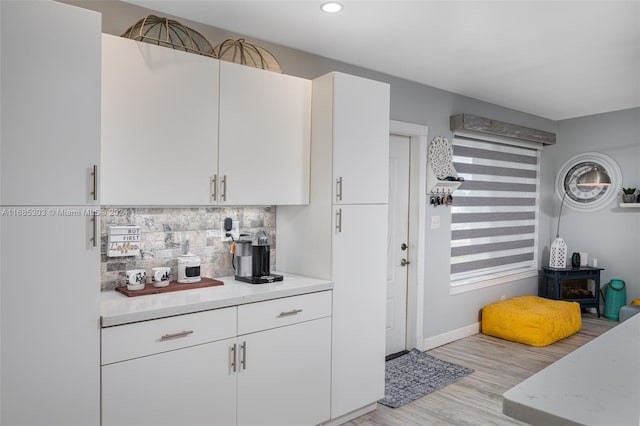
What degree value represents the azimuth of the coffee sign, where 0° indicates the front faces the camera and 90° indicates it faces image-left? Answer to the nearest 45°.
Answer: approximately 0°

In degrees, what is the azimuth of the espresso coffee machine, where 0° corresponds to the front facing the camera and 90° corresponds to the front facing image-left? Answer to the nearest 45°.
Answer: approximately 315°

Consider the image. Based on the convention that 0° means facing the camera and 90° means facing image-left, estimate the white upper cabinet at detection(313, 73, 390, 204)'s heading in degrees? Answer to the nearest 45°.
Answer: approximately 315°

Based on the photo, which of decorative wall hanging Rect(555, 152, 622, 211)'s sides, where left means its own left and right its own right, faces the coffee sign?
front

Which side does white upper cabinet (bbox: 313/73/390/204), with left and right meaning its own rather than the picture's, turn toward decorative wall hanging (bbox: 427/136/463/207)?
left

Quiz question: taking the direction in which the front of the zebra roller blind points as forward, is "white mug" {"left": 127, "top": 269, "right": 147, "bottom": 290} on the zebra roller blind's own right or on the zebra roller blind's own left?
on the zebra roller blind's own right

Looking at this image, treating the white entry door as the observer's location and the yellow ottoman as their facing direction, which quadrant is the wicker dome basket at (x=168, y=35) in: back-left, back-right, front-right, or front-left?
back-right

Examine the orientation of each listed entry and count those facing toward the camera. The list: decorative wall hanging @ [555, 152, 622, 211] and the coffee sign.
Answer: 2

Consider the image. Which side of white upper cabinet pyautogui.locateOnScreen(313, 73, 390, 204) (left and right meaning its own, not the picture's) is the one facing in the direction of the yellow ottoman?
left
